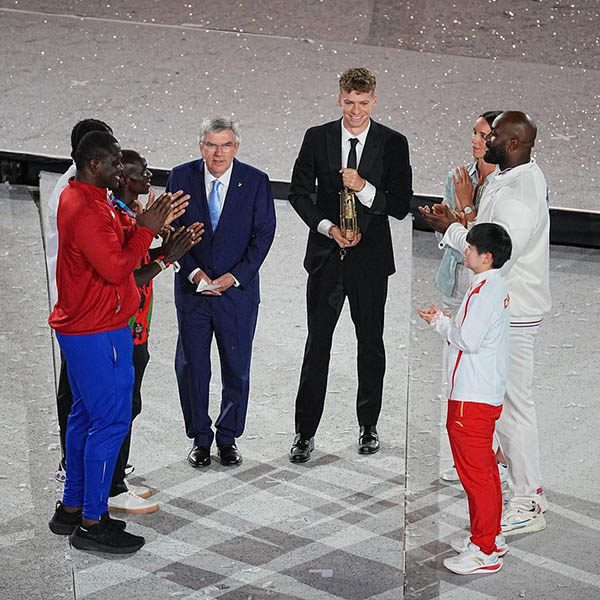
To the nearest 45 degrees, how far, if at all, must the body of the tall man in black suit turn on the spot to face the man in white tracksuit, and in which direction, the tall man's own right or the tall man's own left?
approximately 45° to the tall man's own left

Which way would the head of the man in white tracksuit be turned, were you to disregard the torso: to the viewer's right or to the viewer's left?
to the viewer's left

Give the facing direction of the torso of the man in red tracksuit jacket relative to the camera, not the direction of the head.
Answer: to the viewer's right

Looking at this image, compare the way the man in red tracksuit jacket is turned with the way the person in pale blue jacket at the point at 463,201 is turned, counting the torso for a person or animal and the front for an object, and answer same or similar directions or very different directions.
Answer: very different directions

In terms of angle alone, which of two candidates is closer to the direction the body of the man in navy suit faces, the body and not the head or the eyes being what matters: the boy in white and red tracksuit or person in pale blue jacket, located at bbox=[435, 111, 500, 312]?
the boy in white and red tracksuit

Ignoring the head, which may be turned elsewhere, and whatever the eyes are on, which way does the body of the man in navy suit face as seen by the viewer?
toward the camera

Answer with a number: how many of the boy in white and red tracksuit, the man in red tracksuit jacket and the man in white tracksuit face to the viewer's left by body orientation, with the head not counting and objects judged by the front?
2

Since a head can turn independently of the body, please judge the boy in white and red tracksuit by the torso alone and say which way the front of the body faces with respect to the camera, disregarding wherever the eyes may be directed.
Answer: to the viewer's left

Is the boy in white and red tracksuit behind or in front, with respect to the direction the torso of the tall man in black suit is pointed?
in front

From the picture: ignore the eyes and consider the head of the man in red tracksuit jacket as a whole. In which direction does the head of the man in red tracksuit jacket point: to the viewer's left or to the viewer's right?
to the viewer's right

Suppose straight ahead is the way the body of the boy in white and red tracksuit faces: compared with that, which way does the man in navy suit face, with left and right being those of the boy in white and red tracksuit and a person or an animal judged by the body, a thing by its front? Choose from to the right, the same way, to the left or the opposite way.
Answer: to the left

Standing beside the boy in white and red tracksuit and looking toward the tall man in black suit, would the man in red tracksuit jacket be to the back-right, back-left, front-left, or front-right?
front-left

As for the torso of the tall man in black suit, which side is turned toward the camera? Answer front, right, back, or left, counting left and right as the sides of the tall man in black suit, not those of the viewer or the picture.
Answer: front

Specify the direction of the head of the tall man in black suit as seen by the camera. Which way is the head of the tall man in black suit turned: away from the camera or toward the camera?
toward the camera

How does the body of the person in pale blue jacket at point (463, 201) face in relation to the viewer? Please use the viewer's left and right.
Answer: facing the viewer and to the left of the viewer

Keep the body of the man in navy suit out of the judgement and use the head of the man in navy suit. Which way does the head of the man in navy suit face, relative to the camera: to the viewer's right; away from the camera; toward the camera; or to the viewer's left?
toward the camera

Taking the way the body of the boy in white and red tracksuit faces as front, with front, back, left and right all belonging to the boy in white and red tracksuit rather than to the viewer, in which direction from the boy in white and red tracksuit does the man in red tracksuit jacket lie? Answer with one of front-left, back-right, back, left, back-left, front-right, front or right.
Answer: front

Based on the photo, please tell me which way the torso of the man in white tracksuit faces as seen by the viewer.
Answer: to the viewer's left
